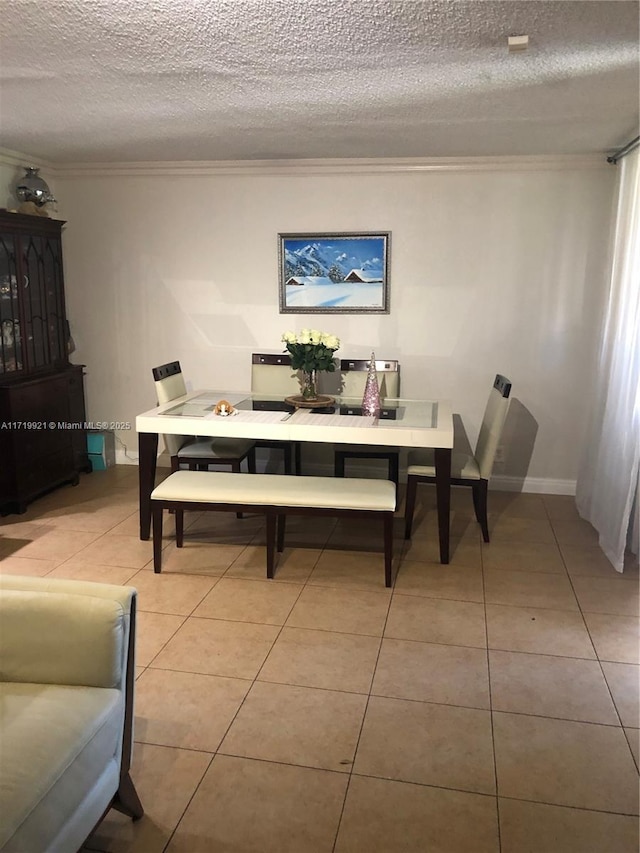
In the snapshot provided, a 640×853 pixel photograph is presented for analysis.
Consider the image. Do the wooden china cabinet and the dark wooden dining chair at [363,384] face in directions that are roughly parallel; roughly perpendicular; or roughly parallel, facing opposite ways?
roughly perpendicular

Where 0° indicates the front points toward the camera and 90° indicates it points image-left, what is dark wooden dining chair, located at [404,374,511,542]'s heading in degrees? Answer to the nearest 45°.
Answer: approximately 90°

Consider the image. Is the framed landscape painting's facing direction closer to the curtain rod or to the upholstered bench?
the upholstered bench

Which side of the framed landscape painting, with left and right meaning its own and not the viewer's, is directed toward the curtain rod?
left

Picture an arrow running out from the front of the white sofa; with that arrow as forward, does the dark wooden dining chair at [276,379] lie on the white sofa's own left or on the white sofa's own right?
on the white sofa's own left

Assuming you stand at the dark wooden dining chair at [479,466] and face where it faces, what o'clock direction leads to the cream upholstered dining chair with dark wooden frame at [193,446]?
the cream upholstered dining chair with dark wooden frame at [193,446] is roughly at 12 o'clock from the dark wooden dining chair at [479,466].

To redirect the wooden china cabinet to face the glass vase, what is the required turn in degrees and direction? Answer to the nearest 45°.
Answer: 0° — it already faces it

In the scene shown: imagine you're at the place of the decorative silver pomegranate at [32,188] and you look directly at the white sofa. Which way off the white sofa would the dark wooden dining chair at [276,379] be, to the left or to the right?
left

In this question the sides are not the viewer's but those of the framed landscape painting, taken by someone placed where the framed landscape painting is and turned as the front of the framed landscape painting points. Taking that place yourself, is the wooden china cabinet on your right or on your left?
on your right

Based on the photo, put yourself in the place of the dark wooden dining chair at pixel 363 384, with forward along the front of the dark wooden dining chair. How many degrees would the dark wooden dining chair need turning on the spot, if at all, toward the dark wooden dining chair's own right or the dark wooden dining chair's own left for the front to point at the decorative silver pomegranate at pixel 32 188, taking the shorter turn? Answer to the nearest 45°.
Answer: approximately 90° to the dark wooden dining chair's own right

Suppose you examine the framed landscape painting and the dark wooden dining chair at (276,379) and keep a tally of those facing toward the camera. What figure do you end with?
2

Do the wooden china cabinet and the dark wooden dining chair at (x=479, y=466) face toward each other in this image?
yes

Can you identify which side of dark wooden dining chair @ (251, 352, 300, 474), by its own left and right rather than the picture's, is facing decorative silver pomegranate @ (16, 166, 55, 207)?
right

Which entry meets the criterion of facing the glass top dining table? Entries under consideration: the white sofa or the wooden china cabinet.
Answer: the wooden china cabinet
